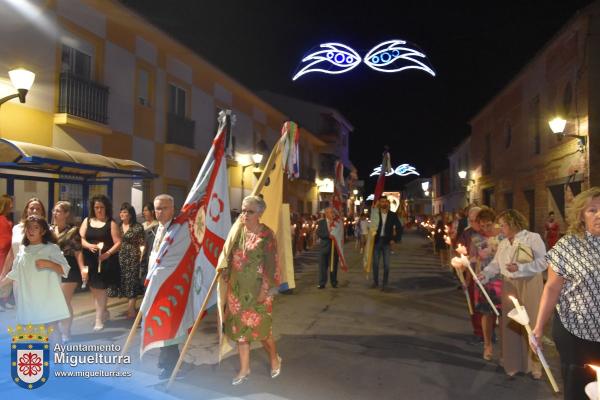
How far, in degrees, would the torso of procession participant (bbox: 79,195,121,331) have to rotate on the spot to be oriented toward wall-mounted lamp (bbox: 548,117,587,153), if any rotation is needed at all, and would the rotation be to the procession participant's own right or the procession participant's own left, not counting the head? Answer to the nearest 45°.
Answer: approximately 90° to the procession participant's own left

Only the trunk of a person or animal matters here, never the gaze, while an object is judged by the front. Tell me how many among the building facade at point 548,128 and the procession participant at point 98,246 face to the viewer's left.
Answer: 1

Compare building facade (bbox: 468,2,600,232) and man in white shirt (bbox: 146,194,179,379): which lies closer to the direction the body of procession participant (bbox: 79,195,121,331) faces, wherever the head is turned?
the man in white shirt

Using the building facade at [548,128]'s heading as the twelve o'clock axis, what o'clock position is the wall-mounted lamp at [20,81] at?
The wall-mounted lamp is roughly at 10 o'clock from the building facade.

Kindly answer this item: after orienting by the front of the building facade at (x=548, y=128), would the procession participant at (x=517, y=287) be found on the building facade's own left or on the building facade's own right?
on the building facade's own left

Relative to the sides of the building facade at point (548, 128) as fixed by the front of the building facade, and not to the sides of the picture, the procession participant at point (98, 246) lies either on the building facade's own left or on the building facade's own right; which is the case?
on the building facade's own left

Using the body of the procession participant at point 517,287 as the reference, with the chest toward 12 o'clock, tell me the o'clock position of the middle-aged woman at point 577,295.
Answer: The middle-aged woman is roughly at 10 o'clock from the procession participant.

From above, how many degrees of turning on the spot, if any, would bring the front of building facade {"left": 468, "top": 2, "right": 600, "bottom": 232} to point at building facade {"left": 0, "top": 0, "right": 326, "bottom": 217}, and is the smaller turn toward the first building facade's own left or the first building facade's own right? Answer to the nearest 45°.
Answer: approximately 45° to the first building facade's own left

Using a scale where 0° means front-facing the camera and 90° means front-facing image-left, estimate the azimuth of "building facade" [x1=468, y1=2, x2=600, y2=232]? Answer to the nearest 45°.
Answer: approximately 90°
